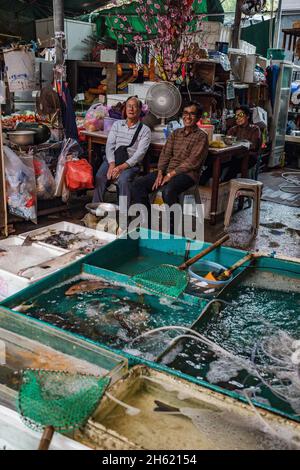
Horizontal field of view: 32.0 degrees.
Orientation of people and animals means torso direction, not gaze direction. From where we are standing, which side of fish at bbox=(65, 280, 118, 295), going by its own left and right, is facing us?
left

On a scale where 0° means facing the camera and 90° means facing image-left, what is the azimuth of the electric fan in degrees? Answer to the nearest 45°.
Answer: approximately 0°

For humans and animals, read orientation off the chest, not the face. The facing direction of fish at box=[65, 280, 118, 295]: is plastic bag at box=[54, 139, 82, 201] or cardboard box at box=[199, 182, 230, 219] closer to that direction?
the plastic bag

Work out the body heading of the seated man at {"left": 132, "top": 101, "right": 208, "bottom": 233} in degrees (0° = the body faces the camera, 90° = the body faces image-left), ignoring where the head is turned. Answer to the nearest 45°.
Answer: approximately 45°

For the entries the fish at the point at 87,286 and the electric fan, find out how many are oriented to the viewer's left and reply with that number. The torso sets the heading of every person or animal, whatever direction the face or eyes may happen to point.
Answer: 1

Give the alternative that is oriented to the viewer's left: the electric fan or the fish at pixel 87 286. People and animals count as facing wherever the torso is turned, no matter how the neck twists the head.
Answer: the fish

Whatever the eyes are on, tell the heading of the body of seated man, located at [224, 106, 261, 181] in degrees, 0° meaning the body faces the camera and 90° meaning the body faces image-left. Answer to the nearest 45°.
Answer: approximately 45°

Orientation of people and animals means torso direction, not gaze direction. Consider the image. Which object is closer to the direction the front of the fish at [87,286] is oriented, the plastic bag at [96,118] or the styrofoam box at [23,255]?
the styrofoam box

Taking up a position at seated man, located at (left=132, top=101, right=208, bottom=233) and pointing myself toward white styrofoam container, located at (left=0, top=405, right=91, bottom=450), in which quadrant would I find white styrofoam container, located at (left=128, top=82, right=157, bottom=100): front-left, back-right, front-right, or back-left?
back-right
